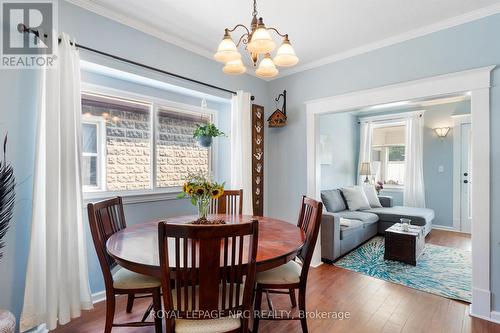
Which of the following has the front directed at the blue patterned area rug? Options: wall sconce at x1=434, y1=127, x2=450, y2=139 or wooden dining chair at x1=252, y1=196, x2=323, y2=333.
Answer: the wall sconce

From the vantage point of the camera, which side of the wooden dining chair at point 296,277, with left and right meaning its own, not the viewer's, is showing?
left

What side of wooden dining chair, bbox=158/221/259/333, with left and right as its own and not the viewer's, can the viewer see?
back

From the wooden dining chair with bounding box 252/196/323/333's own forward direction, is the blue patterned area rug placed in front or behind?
behind

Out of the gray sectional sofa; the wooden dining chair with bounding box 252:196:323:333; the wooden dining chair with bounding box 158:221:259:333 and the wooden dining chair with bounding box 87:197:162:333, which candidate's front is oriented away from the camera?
the wooden dining chair with bounding box 158:221:259:333

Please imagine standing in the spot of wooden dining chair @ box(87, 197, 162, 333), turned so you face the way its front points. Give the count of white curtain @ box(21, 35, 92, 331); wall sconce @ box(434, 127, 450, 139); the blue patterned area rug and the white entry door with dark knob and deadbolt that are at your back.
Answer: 1

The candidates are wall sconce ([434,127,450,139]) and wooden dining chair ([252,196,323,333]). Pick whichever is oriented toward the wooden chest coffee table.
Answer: the wall sconce

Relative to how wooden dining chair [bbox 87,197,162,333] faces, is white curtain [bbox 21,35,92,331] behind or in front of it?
behind

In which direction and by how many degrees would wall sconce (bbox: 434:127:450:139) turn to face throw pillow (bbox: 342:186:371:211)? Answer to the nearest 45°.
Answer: approximately 45° to its right

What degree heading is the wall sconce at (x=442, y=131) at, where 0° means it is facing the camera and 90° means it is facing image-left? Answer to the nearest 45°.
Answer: approximately 0°

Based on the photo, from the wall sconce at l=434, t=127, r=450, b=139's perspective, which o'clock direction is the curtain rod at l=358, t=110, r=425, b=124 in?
The curtain rod is roughly at 3 o'clock from the wall sconce.

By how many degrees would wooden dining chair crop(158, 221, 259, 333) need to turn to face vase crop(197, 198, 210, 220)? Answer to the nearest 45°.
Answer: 0° — it already faces it

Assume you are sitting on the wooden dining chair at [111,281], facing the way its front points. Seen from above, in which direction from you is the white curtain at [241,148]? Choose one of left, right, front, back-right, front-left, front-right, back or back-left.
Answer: left

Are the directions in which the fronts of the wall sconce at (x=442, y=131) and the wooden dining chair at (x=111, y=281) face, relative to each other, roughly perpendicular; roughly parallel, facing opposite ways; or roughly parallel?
roughly perpendicular

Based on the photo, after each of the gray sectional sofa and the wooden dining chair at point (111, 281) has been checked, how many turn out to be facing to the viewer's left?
0

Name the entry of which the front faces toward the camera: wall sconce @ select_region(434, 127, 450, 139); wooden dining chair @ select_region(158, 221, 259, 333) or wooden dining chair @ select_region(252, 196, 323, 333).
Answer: the wall sconce

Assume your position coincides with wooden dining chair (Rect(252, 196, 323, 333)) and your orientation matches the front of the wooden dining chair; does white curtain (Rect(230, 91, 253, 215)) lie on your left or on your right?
on your right

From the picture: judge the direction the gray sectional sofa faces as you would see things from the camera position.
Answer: facing the viewer and to the right of the viewer

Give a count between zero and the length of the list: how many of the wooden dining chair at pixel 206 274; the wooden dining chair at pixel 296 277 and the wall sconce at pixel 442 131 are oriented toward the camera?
1
